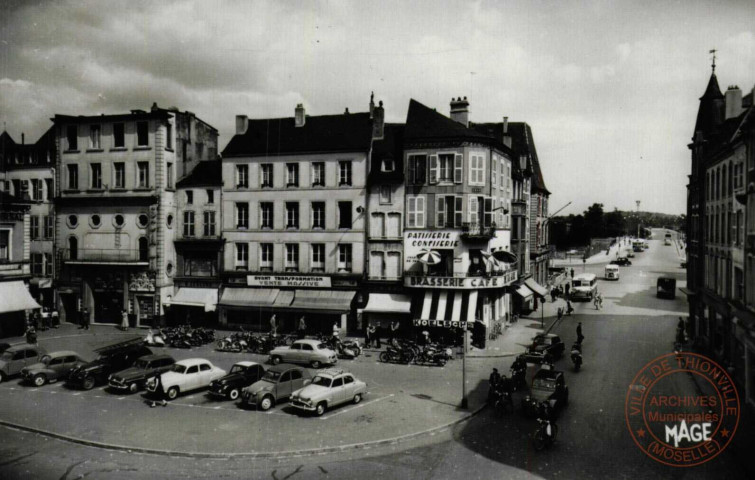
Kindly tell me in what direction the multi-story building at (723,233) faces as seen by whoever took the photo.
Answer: facing to the left of the viewer

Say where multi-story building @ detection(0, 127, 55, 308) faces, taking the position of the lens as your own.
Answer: facing the viewer

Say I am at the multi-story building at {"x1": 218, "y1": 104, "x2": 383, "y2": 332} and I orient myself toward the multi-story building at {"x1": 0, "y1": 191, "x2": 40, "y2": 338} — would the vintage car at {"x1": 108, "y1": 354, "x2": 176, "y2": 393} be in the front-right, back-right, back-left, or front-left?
front-left

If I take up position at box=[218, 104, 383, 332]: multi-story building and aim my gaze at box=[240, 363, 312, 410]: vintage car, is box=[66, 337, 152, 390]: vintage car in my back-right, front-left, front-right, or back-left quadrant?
front-right

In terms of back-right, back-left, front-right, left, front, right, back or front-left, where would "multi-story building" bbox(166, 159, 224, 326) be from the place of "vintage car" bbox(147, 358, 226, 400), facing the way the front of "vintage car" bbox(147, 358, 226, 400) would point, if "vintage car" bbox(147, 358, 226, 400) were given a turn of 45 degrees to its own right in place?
right

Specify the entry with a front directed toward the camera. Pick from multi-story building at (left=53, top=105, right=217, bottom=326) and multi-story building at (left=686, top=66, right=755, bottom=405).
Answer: multi-story building at (left=53, top=105, right=217, bottom=326)

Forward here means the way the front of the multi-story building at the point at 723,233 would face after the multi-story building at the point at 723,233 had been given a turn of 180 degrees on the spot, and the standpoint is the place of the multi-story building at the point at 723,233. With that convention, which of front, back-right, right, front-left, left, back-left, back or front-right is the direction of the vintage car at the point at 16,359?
back-right

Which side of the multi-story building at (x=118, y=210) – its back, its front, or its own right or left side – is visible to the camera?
front

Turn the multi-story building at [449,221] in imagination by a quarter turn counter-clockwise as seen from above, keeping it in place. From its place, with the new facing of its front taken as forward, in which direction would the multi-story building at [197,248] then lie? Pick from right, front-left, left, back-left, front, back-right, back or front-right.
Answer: back

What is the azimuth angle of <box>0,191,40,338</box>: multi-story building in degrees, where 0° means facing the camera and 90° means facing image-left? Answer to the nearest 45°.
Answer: approximately 315°

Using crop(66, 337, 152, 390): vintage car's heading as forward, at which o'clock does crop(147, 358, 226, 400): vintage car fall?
crop(147, 358, 226, 400): vintage car is roughly at 9 o'clock from crop(66, 337, 152, 390): vintage car.

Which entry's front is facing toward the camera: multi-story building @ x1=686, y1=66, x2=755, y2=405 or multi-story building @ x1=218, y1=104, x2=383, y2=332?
multi-story building @ x1=218, y1=104, x2=383, y2=332

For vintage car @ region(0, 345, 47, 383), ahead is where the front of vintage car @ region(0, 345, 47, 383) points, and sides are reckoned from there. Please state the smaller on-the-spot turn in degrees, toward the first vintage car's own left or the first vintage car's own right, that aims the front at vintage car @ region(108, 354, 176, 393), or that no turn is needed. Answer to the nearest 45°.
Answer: approximately 90° to the first vintage car's own left

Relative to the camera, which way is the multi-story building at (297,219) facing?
toward the camera

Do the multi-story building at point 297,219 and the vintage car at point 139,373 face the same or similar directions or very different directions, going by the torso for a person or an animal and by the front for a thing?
same or similar directions

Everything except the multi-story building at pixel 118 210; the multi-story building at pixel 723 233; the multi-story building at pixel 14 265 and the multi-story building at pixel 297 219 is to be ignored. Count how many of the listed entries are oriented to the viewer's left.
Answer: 1
